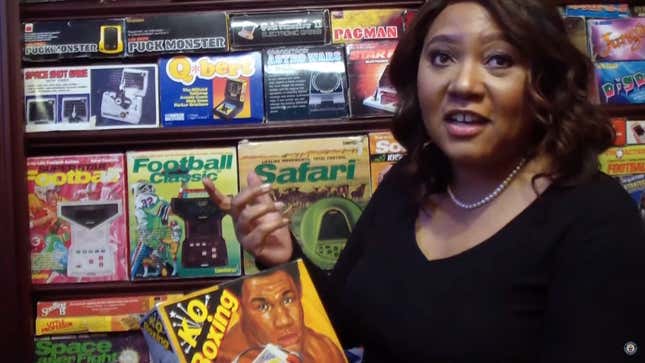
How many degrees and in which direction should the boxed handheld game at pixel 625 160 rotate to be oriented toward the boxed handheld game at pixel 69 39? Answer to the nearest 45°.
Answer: approximately 45° to its right

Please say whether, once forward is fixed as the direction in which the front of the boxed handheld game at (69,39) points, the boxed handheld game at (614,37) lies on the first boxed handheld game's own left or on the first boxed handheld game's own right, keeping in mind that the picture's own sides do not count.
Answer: on the first boxed handheld game's own left

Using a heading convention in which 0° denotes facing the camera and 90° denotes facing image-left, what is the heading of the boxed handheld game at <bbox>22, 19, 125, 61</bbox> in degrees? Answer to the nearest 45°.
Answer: approximately 0°

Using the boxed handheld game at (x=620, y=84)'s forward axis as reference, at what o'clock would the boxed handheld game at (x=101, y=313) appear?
the boxed handheld game at (x=101, y=313) is roughly at 2 o'clock from the boxed handheld game at (x=620, y=84).

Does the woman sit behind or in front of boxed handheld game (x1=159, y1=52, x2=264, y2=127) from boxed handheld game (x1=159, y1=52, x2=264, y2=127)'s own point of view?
in front

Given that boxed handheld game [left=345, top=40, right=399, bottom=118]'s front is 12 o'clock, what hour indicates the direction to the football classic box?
The football classic box is roughly at 3 o'clock from the boxed handheld game.

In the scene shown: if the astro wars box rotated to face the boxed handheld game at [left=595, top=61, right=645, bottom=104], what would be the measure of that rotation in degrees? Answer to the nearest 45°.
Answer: approximately 90° to its left

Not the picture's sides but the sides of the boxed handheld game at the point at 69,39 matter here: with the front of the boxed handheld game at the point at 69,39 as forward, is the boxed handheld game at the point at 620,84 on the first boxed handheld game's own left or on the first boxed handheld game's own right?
on the first boxed handheld game's own left

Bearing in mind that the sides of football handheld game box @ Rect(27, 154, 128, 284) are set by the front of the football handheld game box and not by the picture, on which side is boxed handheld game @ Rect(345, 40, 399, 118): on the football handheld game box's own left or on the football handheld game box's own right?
on the football handheld game box's own left

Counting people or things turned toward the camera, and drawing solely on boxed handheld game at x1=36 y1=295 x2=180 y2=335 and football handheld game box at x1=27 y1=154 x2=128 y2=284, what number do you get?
2

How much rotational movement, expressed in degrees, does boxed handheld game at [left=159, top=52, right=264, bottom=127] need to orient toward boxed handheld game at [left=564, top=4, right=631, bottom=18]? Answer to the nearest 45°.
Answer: approximately 90° to its left
